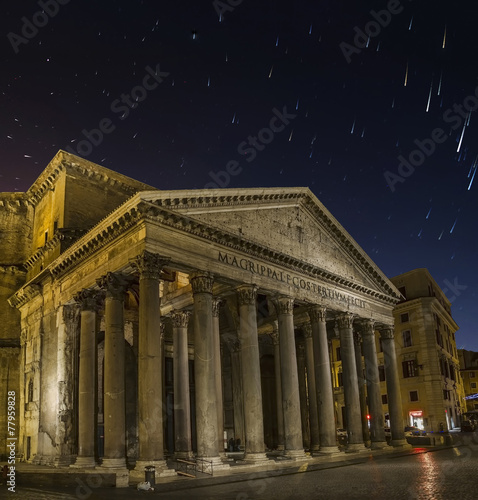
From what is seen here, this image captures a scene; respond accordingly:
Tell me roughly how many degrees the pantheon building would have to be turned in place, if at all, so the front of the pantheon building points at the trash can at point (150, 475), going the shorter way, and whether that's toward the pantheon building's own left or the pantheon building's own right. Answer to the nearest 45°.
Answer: approximately 45° to the pantheon building's own right

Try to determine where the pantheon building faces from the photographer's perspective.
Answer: facing the viewer and to the right of the viewer

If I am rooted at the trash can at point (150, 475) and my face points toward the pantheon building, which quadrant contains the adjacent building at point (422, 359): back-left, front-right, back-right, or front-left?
front-right

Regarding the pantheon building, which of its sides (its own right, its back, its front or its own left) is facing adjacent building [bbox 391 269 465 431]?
left
